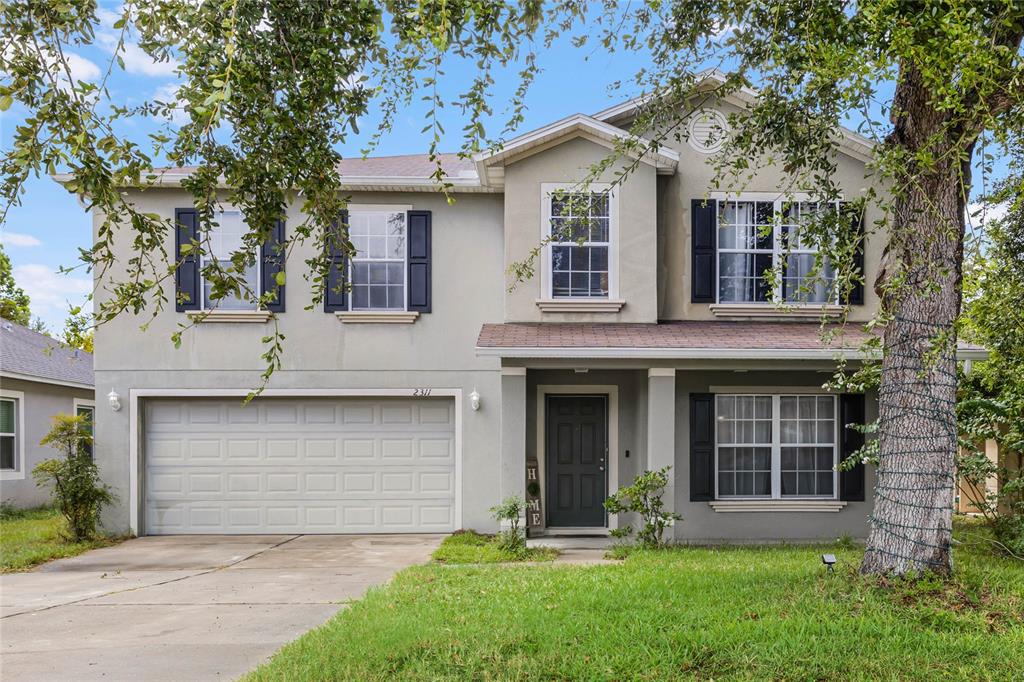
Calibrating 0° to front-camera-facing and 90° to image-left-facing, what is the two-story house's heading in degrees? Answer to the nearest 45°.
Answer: approximately 0°

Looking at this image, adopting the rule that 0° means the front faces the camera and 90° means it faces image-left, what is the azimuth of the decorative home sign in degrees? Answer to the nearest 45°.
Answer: approximately 0°

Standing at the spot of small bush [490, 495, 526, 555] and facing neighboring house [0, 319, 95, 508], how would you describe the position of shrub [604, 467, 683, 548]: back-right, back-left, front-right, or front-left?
back-right

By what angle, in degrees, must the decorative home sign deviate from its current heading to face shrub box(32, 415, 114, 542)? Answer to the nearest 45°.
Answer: approximately 90° to its right
